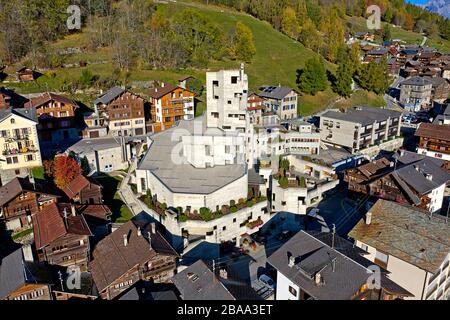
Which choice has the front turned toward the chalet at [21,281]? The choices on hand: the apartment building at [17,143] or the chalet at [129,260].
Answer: the apartment building

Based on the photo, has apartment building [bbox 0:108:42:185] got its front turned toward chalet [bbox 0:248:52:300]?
yes

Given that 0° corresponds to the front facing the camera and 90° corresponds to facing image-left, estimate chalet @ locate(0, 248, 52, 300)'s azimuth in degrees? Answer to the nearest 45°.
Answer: approximately 315°

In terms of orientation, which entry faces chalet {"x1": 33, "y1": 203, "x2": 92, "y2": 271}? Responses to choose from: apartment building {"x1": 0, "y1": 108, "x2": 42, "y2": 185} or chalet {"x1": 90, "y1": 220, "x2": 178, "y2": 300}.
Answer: the apartment building

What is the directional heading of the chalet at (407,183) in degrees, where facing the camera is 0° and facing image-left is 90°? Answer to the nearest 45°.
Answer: approximately 45°

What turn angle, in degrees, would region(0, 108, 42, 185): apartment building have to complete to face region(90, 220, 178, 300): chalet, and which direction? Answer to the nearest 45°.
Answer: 0° — it already faces it

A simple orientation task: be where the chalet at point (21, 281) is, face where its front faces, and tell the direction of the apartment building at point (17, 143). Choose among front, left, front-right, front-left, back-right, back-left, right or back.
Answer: back-left

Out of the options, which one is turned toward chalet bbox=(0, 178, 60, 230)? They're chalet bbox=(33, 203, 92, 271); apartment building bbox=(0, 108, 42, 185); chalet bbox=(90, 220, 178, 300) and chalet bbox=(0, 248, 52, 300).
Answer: the apartment building

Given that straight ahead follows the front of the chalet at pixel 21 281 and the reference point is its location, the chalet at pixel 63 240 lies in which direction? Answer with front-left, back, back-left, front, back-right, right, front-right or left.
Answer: left

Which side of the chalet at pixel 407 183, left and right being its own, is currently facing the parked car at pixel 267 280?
front

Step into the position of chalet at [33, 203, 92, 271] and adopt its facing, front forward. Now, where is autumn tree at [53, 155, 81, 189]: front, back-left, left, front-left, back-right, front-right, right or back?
back

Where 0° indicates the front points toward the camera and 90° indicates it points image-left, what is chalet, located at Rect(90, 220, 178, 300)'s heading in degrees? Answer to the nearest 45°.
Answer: approximately 315°

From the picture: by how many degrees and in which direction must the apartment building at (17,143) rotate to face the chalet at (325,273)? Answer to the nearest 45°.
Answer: approximately 45° to its left

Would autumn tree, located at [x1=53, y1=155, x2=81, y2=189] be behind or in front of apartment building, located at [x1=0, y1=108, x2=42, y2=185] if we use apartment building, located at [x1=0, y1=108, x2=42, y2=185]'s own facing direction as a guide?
in front
